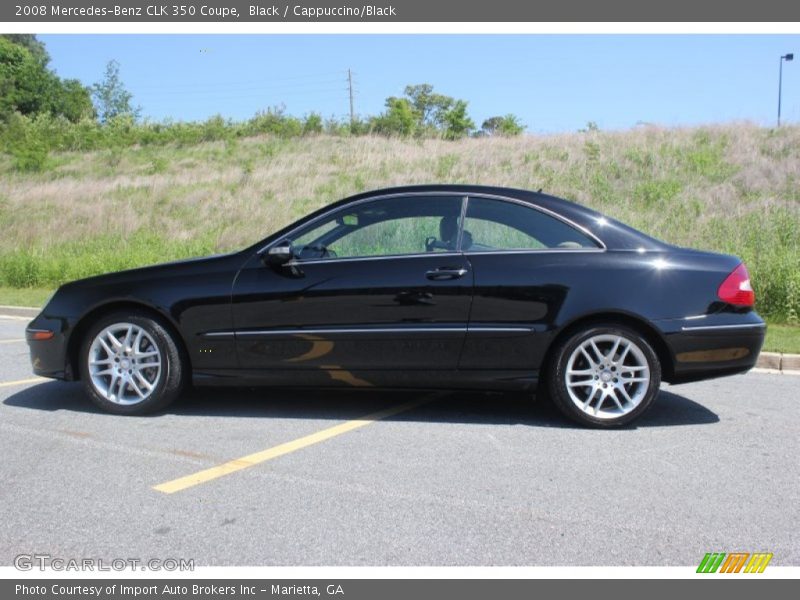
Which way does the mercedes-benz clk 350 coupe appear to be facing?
to the viewer's left
